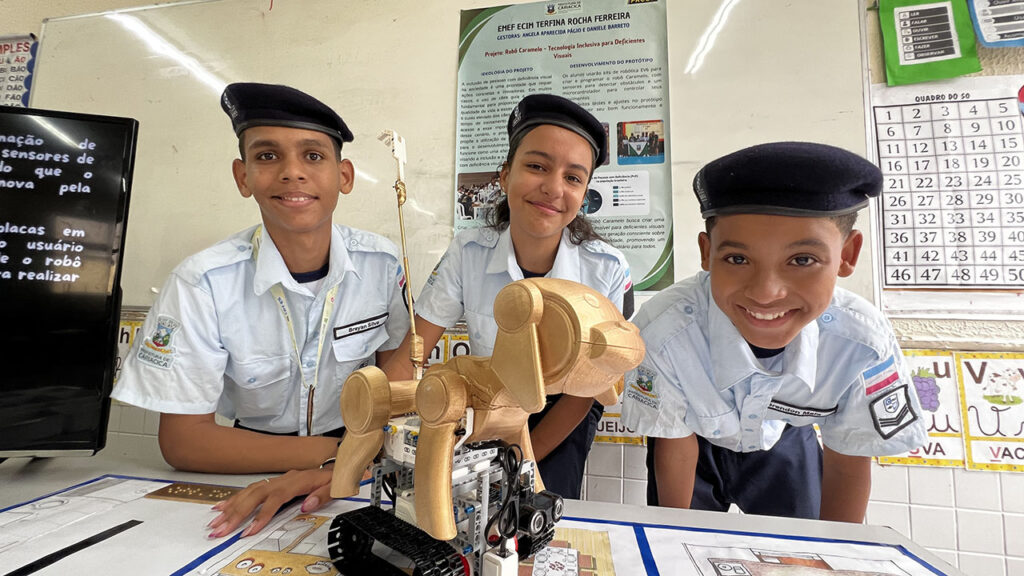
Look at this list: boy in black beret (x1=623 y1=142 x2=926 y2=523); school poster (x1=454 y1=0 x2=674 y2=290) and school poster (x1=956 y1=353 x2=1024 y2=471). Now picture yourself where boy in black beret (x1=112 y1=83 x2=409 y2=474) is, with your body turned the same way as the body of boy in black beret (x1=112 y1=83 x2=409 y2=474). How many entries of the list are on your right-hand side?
0

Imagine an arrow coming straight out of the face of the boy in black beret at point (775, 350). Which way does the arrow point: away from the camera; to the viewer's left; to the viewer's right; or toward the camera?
toward the camera

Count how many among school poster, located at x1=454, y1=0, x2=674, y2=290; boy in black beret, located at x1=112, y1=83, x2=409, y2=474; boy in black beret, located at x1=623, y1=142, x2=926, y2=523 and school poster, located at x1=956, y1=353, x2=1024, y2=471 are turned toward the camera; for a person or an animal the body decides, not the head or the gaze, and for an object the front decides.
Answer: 4

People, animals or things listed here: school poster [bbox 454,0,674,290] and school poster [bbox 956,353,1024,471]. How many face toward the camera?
2

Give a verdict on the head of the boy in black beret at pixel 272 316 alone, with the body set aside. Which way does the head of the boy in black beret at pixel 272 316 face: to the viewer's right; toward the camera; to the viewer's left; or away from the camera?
toward the camera

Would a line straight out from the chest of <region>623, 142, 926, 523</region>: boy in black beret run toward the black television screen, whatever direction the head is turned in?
no

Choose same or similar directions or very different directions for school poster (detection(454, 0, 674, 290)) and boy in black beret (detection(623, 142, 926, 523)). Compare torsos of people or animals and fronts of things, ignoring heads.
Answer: same or similar directions

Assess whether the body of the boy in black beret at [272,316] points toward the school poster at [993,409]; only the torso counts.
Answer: no

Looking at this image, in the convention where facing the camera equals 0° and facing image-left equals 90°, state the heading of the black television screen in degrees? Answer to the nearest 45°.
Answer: approximately 315°

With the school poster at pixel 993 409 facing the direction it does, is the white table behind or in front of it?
in front

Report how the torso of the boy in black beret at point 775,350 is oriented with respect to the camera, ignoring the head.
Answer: toward the camera

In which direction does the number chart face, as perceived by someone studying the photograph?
facing the viewer

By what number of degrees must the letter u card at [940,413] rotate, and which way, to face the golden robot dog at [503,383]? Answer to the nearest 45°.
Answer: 0° — it already faces it

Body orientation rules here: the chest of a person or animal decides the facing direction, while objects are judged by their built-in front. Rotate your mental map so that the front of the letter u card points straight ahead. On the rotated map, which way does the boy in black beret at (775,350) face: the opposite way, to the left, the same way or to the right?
the same way

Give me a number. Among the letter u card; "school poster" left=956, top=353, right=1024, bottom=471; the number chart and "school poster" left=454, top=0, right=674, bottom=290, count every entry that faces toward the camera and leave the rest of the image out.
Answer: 4

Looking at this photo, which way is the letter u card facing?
toward the camera

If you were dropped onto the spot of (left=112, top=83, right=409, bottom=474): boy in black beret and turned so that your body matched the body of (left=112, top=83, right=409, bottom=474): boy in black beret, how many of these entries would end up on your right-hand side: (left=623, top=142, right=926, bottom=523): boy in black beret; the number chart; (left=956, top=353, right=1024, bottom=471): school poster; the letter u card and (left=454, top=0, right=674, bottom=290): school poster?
0

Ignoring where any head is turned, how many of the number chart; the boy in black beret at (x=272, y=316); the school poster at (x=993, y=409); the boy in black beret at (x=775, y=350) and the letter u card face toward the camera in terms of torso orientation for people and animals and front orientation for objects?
5

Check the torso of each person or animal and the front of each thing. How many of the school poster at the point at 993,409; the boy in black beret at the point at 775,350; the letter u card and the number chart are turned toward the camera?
4
